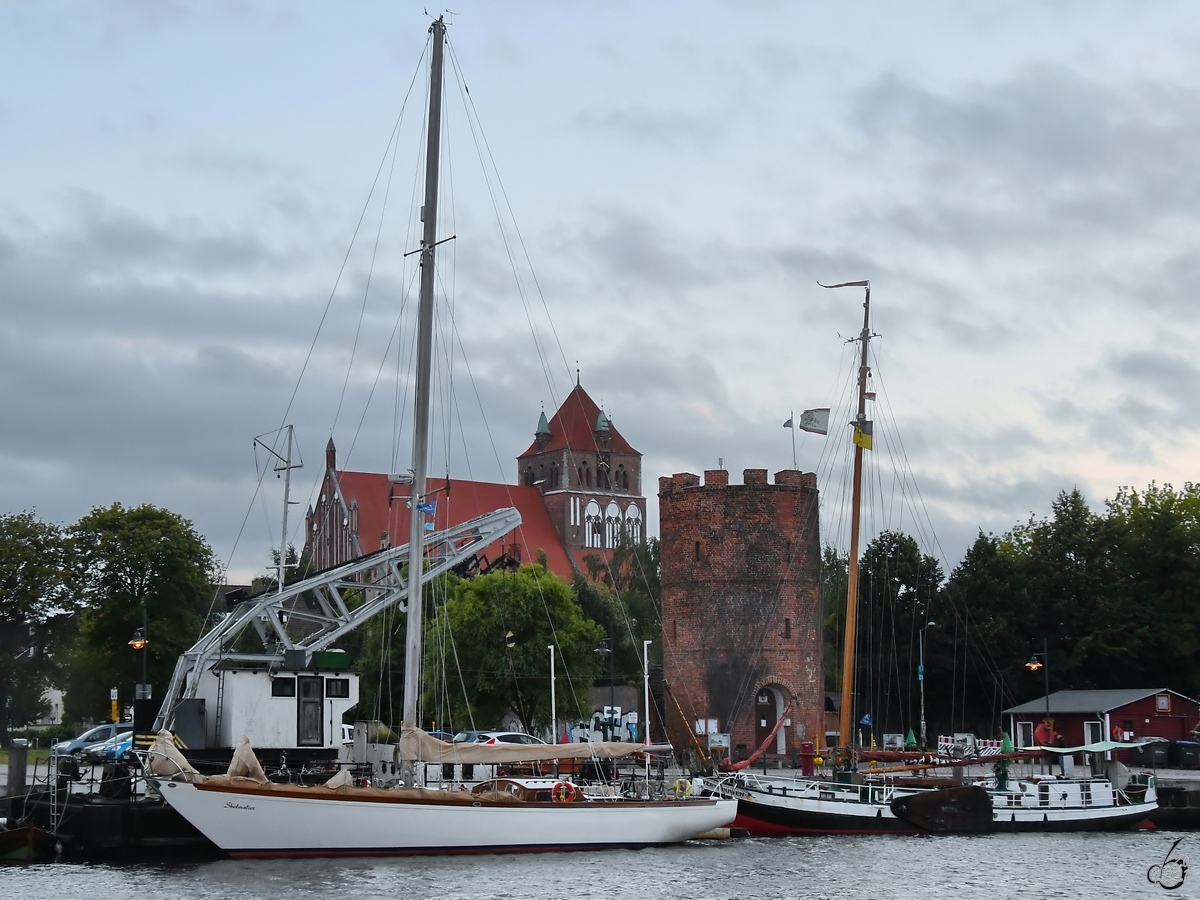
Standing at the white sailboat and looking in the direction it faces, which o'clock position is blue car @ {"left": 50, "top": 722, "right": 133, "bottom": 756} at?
The blue car is roughly at 2 o'clock from the white sailboat.

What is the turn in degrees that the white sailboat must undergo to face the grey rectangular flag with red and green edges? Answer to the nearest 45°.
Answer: approximately 135° to its right

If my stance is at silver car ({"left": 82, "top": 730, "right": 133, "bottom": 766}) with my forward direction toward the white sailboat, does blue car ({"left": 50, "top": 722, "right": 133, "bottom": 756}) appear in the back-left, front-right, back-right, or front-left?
back-left

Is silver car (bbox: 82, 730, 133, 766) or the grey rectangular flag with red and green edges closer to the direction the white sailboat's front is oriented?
the silver car

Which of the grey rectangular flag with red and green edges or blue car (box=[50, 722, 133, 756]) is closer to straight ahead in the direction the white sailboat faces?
the blue car

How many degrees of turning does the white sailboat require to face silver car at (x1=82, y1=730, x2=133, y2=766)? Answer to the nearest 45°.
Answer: approximately 45° to its right

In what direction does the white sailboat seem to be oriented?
to the viewer's left
